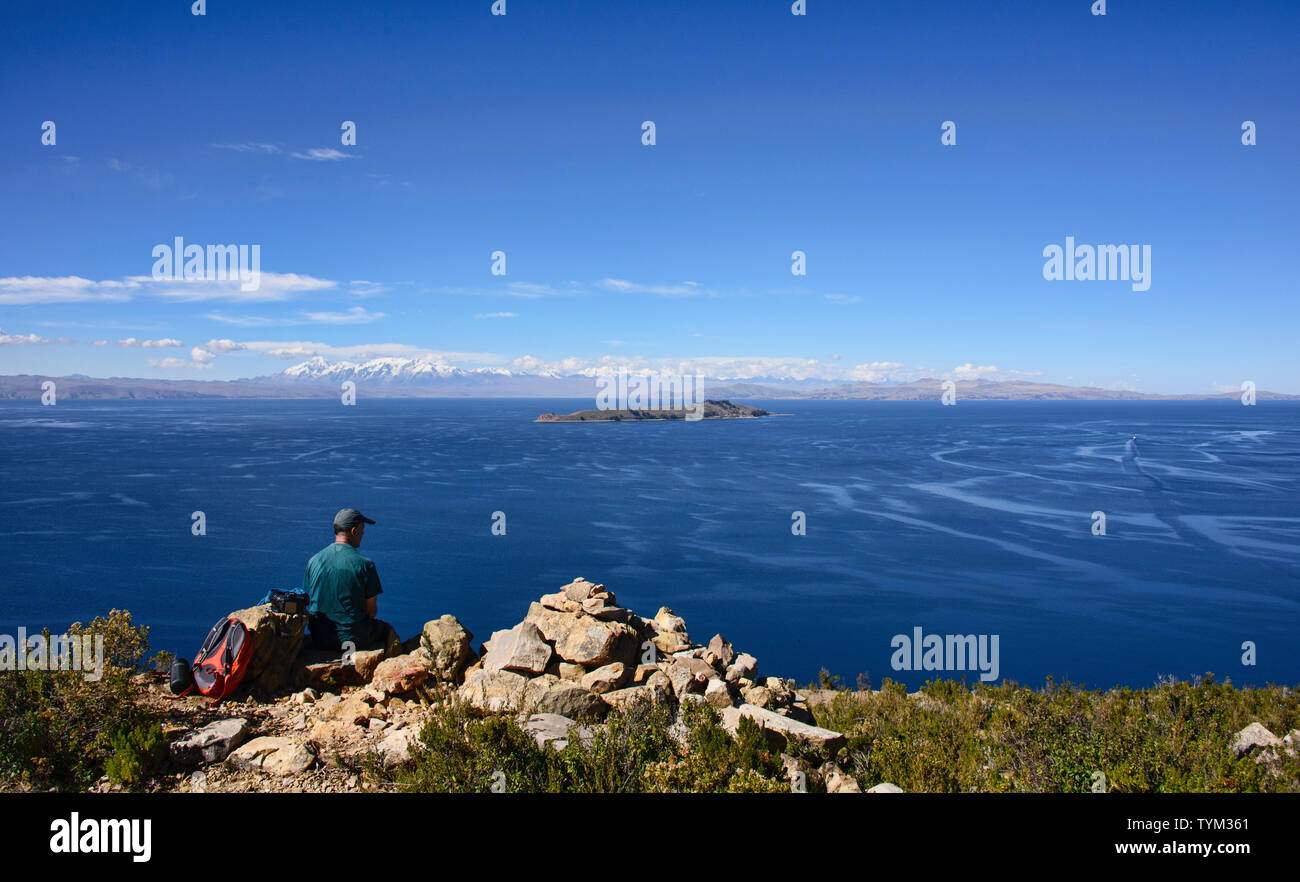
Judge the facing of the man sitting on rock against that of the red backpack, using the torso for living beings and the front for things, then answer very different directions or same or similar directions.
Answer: very different directions

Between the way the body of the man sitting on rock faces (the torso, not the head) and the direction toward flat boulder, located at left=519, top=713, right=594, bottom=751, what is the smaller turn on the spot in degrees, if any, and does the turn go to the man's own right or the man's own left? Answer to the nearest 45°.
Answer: approximately 90° to the man's own right

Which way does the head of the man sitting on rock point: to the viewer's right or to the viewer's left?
to the viewer's right

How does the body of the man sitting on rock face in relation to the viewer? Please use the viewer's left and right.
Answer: facing away from the viewer and to the right of the viewer

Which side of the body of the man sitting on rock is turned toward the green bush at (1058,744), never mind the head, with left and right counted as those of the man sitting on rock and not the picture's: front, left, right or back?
right
